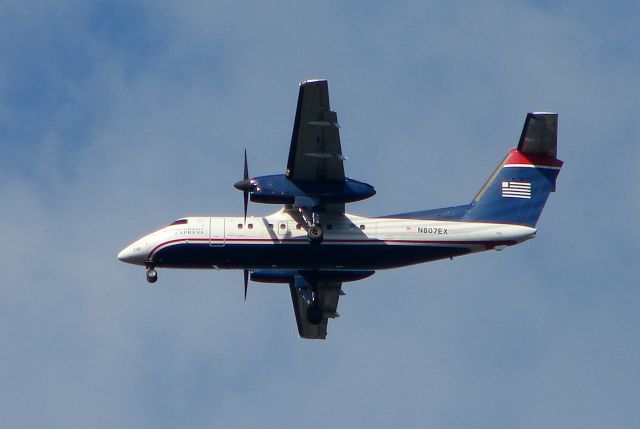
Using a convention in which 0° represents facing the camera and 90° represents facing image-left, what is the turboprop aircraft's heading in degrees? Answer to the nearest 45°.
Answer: approximately 90°
